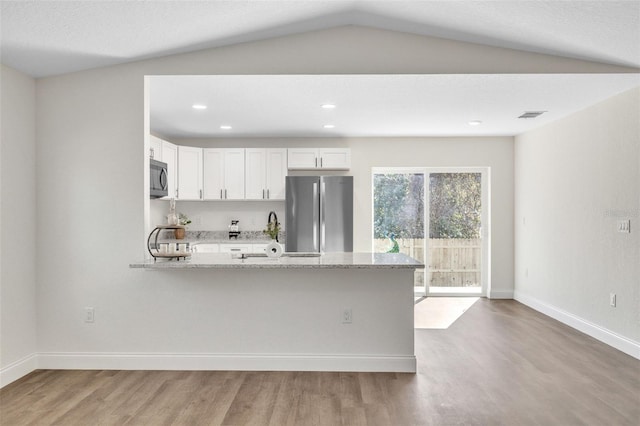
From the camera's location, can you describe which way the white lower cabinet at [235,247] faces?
facing the viewer

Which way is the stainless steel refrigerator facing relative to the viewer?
toward the camera

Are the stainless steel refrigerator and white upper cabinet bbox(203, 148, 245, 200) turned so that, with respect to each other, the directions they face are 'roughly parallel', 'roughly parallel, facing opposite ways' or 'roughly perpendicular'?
roughly parallel

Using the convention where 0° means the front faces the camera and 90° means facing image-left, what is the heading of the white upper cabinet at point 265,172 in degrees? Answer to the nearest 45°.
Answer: approximately 0°

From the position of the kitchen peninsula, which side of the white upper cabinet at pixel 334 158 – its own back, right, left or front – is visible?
front

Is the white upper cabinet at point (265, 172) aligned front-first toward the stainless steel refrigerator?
no

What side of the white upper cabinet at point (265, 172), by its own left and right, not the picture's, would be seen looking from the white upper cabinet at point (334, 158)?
left

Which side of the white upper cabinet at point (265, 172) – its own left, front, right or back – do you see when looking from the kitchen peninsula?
front

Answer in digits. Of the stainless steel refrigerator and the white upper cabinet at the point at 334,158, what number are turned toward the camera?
2

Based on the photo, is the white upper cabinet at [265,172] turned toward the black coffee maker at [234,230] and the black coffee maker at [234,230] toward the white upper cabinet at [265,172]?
no

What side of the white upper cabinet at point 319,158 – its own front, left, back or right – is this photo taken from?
front

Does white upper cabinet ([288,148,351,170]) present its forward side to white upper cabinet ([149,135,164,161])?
no

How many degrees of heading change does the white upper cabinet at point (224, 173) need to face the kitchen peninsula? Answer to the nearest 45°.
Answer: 0° — it already faces it

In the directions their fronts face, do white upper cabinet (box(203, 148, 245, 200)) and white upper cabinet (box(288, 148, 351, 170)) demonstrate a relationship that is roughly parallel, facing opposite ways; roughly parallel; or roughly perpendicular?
roughly parallel
